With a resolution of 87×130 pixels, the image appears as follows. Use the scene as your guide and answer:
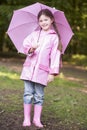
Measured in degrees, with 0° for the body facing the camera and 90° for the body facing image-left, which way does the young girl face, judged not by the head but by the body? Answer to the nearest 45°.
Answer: approximately 0°
